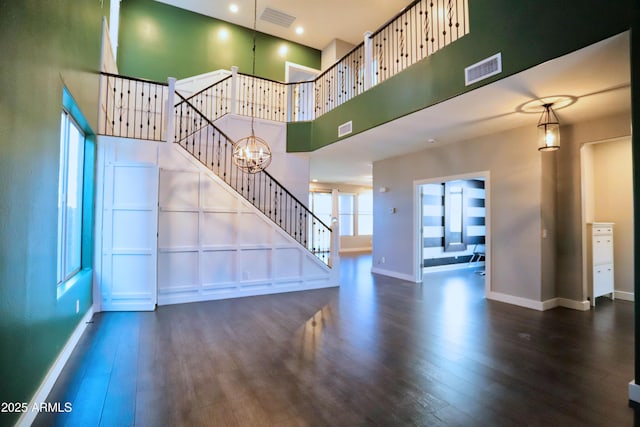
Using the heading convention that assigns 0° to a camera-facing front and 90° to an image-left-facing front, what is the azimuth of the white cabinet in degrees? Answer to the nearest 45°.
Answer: approximately 315°

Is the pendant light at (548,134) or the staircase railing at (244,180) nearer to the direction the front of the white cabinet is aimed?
the pendant light

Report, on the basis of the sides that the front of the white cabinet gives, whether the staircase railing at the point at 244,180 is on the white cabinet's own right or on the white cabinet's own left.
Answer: on the white cabinet's own right

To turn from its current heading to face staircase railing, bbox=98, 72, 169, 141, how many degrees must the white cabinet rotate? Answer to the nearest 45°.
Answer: approximately 90° to its right

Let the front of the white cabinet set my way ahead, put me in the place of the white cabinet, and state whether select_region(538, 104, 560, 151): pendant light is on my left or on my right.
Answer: on my right

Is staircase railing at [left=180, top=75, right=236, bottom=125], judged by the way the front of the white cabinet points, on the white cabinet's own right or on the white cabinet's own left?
on the white cabinet's own right

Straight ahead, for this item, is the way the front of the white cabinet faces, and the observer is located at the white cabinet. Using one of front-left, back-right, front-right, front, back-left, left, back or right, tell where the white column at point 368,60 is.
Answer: right

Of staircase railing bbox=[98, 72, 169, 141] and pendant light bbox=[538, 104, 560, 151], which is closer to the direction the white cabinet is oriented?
the pendant light

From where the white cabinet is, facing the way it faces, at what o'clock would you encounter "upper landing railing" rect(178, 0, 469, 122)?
The upper landing railing is roughly at 4 o'clock from the white cabinet.
